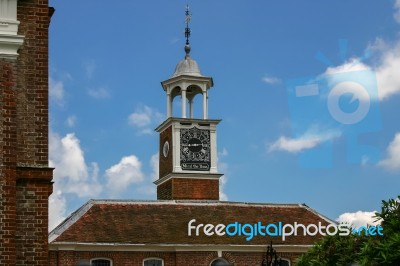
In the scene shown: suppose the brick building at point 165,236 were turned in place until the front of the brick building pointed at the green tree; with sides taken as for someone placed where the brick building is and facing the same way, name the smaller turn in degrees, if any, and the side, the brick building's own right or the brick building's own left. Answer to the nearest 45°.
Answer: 0° — it already faces it

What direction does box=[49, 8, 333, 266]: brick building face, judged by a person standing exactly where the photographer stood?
facing the viewer
